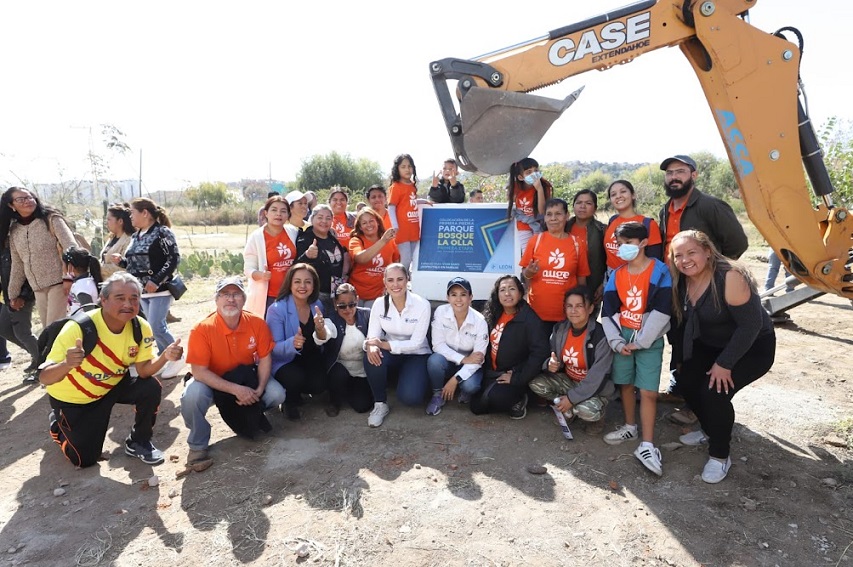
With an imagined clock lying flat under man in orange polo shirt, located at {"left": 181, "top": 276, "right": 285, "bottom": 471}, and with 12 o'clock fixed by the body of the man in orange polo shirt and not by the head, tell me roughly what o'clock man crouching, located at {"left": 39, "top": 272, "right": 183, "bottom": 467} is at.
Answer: The man crouching is roughly at 3 o'clock from the man in orange polo shirt.

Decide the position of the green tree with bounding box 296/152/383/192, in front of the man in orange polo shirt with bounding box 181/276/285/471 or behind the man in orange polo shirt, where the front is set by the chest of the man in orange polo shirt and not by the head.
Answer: behind

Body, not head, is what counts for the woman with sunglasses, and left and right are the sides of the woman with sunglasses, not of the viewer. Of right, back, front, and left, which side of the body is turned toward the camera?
front

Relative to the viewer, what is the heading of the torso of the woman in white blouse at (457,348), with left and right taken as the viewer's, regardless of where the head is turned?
facing the viewer

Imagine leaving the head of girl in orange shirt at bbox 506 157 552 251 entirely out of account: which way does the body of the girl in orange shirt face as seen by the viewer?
toward the camera

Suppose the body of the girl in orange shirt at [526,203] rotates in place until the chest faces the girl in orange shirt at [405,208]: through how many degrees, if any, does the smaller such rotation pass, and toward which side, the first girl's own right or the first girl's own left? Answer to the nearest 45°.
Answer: approximately 135° to the first girl's own right

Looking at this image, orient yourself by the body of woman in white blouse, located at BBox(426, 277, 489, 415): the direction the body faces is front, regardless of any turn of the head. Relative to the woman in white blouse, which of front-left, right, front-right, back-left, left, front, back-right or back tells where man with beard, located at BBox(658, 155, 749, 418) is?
left

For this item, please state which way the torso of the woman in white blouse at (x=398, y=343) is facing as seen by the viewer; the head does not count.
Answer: toward the camera

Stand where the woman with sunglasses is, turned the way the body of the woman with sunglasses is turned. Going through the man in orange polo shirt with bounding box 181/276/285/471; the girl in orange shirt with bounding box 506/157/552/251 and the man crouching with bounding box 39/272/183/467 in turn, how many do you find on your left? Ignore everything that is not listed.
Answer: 1
